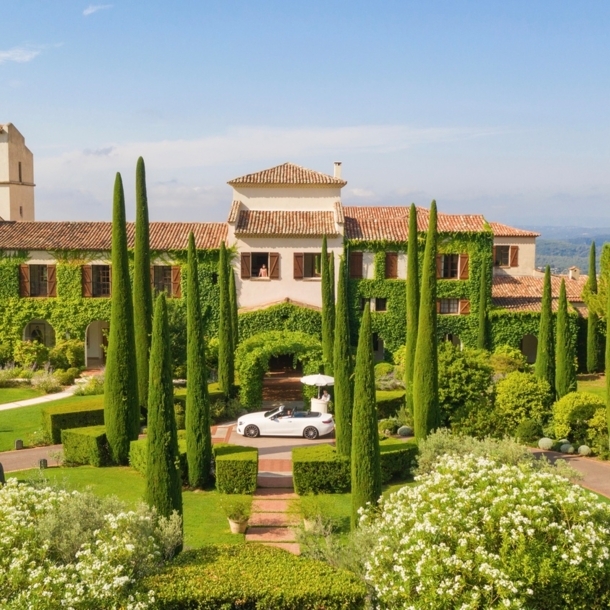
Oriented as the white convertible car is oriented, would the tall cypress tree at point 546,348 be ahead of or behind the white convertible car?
behind

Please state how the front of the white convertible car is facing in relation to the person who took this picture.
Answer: facing to the left of the viewer

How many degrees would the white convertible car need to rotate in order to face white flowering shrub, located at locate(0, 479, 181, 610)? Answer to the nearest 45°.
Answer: approximately 90° to its left

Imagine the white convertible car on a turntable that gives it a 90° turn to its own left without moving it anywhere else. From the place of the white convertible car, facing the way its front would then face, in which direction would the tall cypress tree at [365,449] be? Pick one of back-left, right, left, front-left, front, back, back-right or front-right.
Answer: front

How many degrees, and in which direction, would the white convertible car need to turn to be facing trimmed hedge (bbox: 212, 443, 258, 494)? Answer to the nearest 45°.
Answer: approximately 90° to its left

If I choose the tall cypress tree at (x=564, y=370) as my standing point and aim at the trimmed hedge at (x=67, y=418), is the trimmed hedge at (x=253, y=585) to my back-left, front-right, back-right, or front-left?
front-left

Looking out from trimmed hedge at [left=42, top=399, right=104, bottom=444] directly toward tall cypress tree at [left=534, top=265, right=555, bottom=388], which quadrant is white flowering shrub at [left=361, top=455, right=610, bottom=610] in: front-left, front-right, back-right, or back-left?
front-right

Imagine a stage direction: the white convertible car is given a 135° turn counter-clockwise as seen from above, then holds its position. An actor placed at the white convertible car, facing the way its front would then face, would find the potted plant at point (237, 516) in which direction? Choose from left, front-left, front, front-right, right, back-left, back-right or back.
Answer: front-right

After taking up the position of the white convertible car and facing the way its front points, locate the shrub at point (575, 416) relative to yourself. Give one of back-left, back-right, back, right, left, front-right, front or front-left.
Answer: back

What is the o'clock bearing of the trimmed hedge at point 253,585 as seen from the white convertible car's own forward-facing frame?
The trimmed hedge is roughly at 9 o'clock from the white convertible car.

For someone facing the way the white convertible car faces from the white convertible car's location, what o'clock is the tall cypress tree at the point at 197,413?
The tall cypress tree is roughly at 10 o'clock from the white convertible car.

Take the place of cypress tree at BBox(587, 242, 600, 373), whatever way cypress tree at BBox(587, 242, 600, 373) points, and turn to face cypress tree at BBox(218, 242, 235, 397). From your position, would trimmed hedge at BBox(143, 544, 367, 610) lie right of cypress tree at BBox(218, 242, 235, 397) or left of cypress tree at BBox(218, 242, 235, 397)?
left

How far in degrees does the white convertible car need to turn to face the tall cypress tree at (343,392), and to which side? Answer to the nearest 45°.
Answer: approximately 90° to its left

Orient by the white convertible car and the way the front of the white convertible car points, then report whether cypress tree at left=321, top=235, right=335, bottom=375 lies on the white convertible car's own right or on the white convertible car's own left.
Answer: on the white convertible car's own right

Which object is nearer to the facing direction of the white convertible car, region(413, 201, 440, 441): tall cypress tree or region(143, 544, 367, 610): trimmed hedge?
the trimmed hedge

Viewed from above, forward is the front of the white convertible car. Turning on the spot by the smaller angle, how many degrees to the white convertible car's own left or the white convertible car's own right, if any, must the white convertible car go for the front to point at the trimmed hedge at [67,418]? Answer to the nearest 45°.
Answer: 0° — it already faces it
